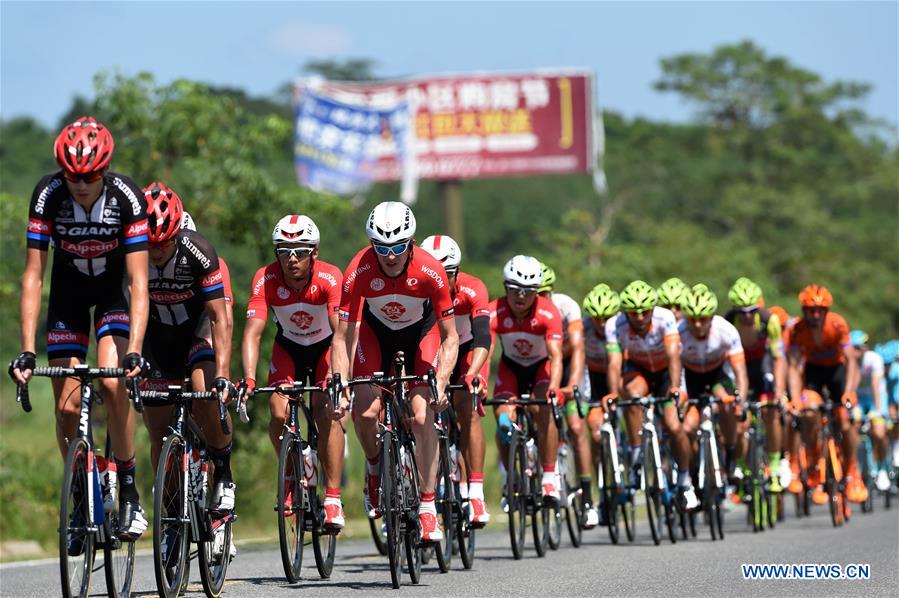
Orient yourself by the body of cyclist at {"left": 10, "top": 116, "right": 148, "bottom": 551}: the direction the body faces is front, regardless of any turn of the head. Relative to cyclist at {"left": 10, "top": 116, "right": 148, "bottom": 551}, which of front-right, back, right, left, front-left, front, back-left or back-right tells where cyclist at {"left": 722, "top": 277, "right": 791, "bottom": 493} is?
back-left

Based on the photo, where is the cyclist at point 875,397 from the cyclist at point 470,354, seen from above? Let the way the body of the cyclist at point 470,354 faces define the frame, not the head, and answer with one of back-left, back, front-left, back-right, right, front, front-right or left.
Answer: back

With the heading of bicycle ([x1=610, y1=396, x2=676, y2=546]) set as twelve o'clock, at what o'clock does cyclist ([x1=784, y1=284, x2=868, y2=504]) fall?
The cyclist is roughly at 7 o'clock from the bicycle.

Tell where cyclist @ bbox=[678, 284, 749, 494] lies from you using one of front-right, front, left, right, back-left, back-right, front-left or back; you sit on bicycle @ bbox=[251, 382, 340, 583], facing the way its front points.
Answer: back-left

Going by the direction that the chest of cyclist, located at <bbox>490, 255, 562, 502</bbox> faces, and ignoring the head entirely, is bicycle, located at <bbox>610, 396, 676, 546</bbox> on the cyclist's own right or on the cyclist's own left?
on the cyclist's own left

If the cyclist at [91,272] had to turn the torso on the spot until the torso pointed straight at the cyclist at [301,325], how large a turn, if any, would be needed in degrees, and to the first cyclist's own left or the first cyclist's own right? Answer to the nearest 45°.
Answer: approximately 135° to the first cyclist's own left

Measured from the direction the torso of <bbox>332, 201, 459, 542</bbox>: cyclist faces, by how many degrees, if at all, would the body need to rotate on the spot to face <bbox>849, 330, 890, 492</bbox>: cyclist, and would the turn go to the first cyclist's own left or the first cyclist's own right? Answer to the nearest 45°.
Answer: approximately 135° to the first cyclist's own left
